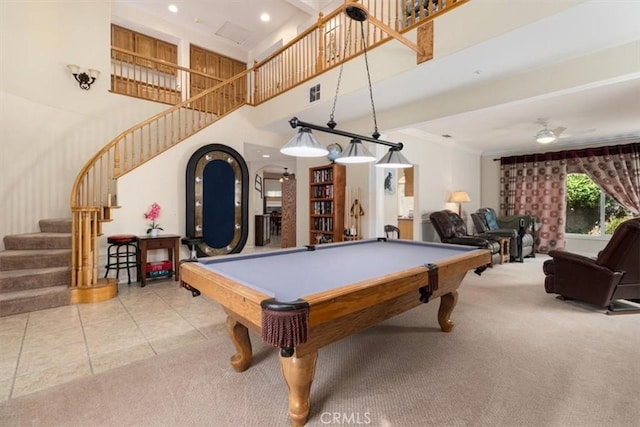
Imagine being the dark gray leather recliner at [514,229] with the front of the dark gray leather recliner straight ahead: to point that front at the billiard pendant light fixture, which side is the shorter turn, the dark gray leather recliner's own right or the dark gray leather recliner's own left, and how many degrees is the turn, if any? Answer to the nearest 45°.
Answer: approximately 45° to the dark gray leather recliner's own right

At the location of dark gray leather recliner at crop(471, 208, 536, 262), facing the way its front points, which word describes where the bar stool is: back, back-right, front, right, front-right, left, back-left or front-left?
right

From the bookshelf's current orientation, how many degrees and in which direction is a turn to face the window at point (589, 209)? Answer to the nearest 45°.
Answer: approximately 135° to its left

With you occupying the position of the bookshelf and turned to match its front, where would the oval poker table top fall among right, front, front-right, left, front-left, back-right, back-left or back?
front-right

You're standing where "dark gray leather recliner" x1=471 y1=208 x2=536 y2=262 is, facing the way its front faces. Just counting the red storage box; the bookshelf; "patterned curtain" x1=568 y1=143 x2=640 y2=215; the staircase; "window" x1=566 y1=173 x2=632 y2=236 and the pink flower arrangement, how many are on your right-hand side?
4

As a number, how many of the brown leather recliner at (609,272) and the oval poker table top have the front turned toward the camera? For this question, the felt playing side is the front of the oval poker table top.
1

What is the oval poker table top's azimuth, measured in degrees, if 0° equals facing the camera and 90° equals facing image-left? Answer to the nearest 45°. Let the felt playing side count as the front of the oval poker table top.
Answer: approximately 0°
